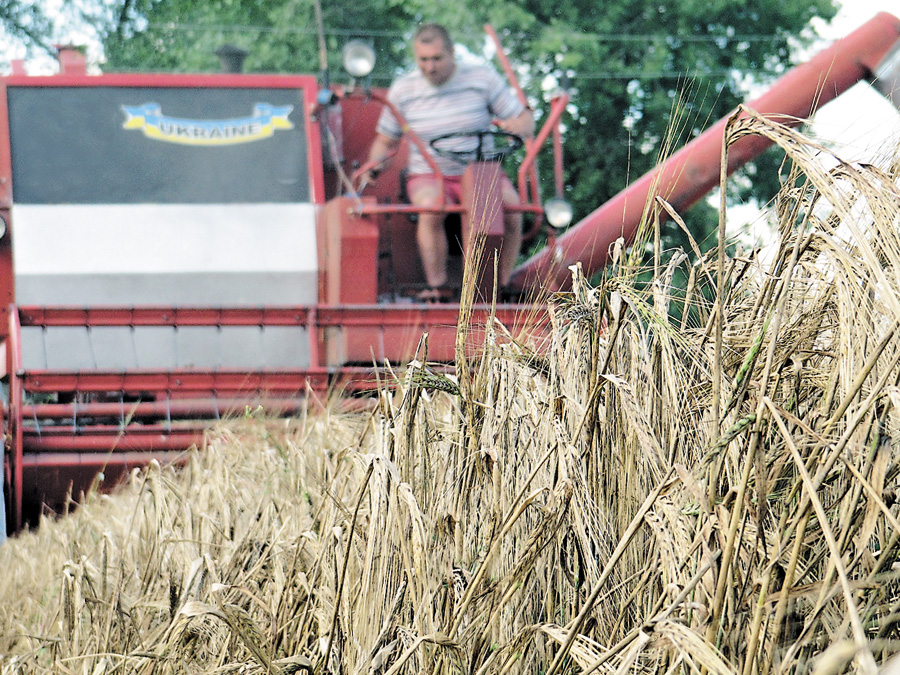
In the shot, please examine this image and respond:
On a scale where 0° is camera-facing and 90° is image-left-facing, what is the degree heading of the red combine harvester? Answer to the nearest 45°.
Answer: approximately 0°

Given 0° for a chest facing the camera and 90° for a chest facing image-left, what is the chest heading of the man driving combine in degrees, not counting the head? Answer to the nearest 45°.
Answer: approximately 0°
